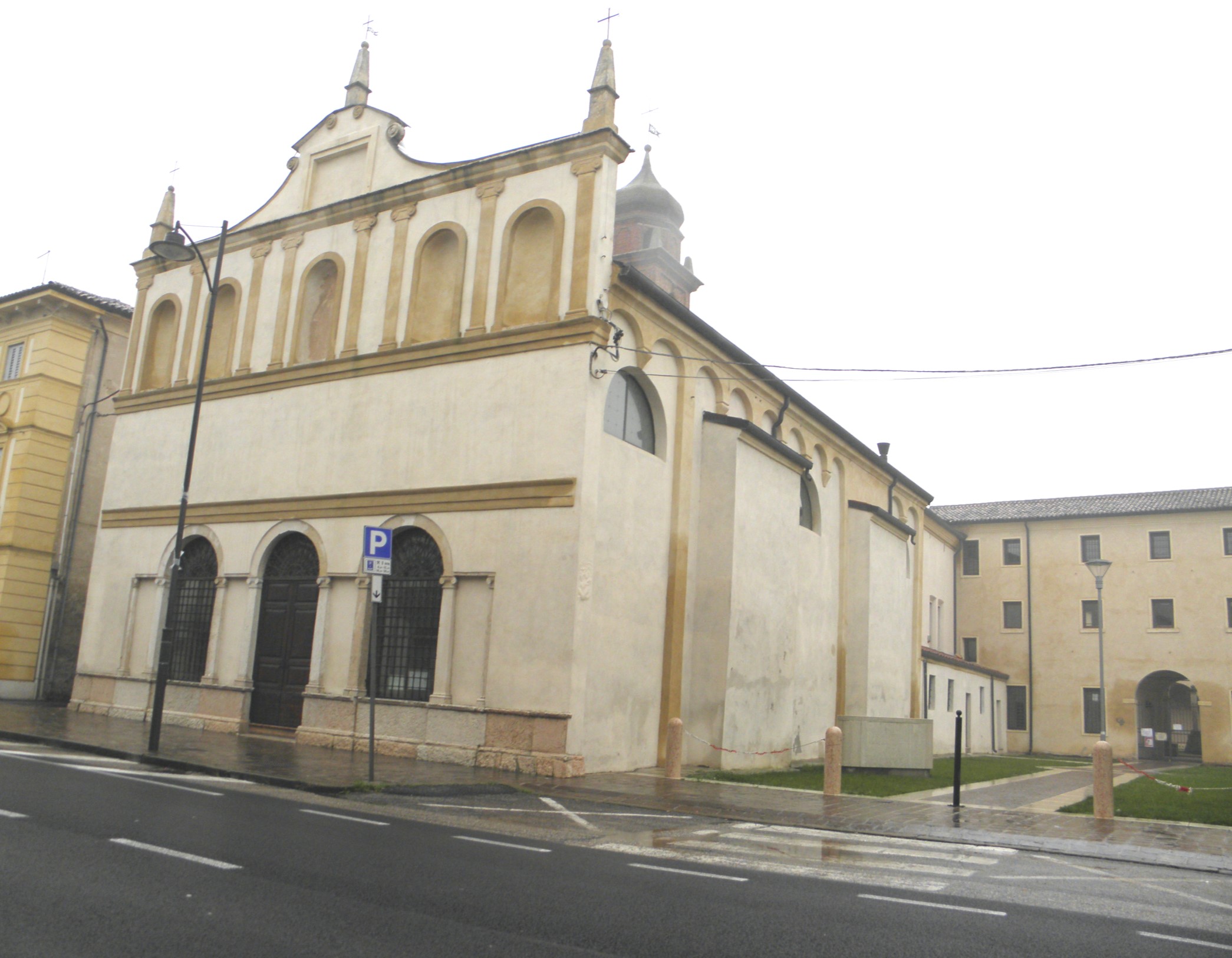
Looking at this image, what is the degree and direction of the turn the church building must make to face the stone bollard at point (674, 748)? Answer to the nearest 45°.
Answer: approximately 90° to its left

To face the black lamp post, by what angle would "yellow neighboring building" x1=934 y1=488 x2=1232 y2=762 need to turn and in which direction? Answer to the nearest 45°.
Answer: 0° — it already faces it

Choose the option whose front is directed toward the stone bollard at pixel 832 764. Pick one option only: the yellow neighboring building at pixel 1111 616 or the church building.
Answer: the yellow neighboring building

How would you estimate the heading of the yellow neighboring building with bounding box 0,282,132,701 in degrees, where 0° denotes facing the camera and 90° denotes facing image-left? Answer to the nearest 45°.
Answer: approximately 45°

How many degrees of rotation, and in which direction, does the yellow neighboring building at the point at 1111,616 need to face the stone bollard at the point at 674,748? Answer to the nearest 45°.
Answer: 0° — it already faces it

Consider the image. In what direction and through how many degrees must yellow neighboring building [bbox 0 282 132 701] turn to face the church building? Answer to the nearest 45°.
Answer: approximately 90° to its left

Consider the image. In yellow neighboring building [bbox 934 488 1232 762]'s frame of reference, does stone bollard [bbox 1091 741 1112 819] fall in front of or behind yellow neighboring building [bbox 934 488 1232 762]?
in front

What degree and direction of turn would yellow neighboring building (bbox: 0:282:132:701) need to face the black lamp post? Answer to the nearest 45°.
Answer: approximately 45° to its left

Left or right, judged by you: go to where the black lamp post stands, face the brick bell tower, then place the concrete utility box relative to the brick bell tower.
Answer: right

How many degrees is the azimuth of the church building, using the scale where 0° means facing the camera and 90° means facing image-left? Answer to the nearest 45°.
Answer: approximately 45°

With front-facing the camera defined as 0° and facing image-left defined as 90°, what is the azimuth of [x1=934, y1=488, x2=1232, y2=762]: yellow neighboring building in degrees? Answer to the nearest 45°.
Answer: approximately 0°
